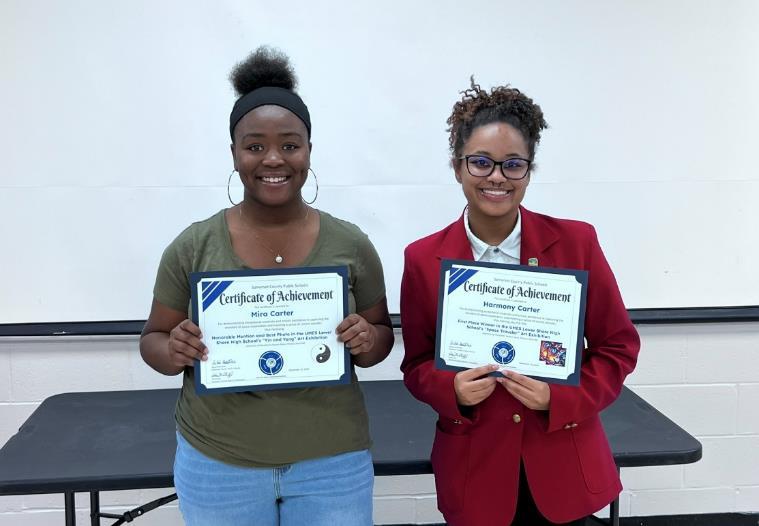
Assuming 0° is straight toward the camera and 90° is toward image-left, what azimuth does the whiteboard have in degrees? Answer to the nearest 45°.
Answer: approximately 0°

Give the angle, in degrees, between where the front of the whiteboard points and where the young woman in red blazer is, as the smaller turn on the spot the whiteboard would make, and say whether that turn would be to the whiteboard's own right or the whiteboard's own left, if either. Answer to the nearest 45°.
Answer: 0° — it already faces them

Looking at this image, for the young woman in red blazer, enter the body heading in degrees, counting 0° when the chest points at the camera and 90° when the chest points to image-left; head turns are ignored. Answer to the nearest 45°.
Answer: approximately 0°

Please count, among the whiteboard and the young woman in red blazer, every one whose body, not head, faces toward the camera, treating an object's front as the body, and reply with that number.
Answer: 2

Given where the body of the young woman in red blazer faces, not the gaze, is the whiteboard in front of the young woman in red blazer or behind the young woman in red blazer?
behind
